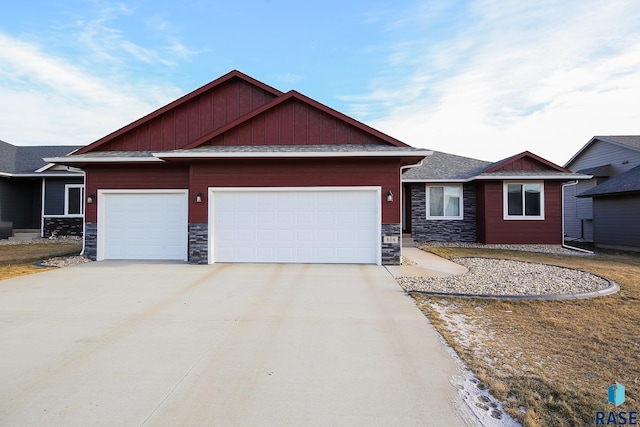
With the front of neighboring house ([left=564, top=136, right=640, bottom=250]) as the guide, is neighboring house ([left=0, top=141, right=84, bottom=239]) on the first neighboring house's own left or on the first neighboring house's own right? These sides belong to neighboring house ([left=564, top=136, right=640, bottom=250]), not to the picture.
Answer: on the first neighboring house's own right

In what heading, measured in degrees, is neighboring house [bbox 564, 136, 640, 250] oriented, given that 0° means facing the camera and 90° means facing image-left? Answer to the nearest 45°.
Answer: approximately 315°
